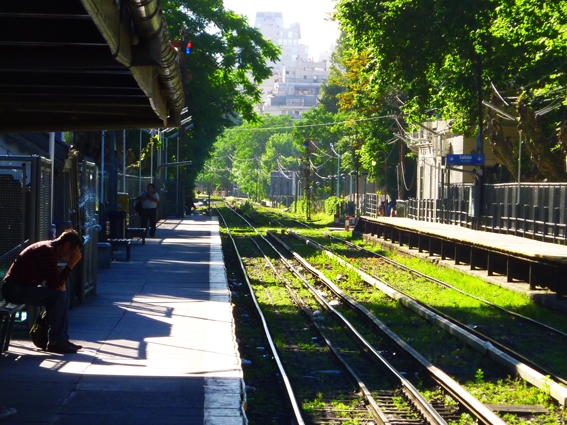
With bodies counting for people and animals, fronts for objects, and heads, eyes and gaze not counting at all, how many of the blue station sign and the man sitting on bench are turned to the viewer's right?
1

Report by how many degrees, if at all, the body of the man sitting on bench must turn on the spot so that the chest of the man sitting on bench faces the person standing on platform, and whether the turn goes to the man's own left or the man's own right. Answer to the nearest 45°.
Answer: approximately 90° to the man's own left

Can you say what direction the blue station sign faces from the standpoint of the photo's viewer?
facing the viewer

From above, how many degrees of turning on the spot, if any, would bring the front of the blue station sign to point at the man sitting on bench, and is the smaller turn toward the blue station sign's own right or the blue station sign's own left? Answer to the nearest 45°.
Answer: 0° — it already faces them

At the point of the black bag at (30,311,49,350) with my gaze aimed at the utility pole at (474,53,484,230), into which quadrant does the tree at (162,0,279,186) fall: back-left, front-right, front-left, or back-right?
front-left

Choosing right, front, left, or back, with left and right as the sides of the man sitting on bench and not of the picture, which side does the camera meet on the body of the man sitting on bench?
right

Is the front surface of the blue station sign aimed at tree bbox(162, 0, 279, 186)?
no

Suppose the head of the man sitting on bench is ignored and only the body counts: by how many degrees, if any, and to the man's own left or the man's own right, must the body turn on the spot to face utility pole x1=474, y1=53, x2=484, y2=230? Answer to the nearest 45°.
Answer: approximately 45° to the man's own left

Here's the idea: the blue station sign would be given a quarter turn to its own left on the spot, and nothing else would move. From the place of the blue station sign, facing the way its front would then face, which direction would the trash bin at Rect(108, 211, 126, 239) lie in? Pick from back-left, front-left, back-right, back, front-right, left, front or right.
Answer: back-right

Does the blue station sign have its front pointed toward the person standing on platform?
no

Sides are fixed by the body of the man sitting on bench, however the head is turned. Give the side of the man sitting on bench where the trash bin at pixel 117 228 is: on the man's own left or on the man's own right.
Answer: on the man's own left

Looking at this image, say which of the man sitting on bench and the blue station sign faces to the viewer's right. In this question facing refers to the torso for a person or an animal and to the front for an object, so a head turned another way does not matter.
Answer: the man sitting on bench

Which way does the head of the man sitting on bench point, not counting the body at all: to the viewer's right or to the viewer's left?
to the viewer's right

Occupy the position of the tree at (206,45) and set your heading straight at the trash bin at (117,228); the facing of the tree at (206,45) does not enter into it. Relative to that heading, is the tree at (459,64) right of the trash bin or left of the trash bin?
left
